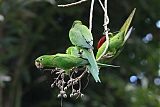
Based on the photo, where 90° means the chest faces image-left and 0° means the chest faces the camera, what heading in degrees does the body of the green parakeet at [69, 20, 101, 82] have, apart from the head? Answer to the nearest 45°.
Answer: approximately 135°

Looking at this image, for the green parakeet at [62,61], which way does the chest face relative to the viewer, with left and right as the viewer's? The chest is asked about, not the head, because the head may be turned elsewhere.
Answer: facing to the left of the viewer

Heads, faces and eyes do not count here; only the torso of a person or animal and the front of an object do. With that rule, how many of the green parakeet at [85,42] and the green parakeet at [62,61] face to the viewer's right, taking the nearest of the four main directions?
0
